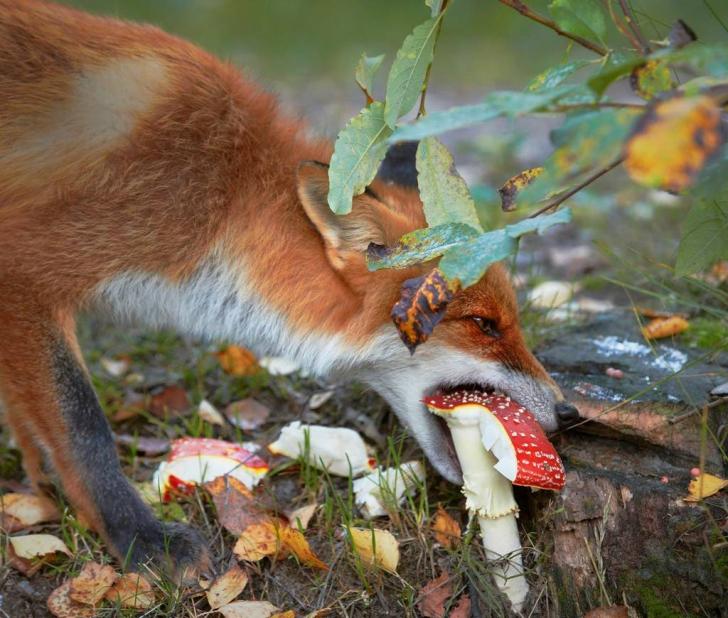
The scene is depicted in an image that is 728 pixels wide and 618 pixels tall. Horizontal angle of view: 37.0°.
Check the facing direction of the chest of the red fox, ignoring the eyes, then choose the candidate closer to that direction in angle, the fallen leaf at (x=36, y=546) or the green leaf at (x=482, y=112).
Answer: the green leaf

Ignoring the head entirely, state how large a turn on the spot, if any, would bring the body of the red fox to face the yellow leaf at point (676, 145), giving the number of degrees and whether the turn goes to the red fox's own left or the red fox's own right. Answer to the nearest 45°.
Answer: approximately 45° to the red fox's own right

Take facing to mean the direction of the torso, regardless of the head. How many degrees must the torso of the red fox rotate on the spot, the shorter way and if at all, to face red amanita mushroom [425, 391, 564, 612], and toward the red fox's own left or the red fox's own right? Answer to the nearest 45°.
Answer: approximately 45° to the red fox's own right

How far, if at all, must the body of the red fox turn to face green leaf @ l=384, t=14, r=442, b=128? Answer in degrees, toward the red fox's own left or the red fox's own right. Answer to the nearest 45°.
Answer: approximately 45° to the red fox's own right

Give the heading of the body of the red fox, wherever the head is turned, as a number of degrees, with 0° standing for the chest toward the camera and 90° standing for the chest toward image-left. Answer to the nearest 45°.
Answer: approximately 270°

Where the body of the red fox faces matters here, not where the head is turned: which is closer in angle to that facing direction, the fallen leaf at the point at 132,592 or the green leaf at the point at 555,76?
the green leaf

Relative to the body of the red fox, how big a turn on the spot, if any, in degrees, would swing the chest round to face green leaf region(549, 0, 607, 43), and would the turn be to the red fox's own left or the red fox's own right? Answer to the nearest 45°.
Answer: approximately 45° to the red fox's own right

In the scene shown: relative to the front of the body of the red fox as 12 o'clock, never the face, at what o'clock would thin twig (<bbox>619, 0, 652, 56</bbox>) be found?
The thin twig is roughly at 1 o'clock from the red fox.

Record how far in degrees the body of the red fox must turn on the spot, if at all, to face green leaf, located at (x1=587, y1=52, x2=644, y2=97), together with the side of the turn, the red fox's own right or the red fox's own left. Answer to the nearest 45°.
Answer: approximately 45° to the red fox's own right

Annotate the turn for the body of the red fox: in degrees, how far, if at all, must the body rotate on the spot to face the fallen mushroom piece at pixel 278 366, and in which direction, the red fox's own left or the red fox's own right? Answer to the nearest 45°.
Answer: approximately 90° to the red fox's own left

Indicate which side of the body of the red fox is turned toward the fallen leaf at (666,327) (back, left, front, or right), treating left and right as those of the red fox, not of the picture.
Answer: front

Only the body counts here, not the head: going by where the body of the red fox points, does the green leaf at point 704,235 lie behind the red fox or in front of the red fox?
in front

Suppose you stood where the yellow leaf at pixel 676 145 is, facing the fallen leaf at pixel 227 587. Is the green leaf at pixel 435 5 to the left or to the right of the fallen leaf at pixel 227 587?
right
